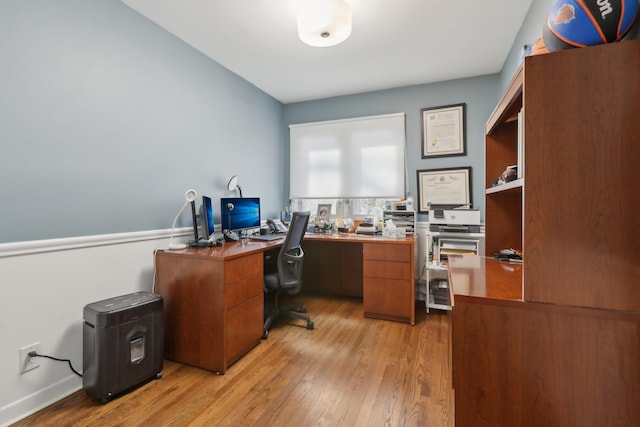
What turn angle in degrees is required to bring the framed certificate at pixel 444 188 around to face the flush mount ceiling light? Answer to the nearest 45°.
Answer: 0° — it already faces it

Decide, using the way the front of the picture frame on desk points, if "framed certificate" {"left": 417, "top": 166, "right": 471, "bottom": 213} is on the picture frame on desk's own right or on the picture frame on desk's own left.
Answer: on the picture frame on desk's own left

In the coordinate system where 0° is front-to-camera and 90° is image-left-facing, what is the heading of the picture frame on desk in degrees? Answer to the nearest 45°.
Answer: approximately 0°

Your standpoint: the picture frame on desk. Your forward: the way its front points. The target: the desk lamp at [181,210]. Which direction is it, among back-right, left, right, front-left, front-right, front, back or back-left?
front-right

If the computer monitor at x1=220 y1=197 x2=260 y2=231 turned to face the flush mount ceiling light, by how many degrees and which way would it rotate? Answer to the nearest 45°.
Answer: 0° — it already faces it

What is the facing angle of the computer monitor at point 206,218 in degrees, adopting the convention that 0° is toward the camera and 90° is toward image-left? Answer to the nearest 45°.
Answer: approximately 270°

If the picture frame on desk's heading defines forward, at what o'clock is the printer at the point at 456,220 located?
The printer is roughly at 10 o'clock from the picture frame on desk.

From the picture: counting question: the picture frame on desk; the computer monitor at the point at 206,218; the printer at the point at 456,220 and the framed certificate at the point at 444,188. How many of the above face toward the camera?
3

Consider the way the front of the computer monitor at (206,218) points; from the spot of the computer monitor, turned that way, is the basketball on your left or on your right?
on your right

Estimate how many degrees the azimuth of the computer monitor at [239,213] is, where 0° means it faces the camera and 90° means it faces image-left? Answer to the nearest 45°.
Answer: approximately 315°
